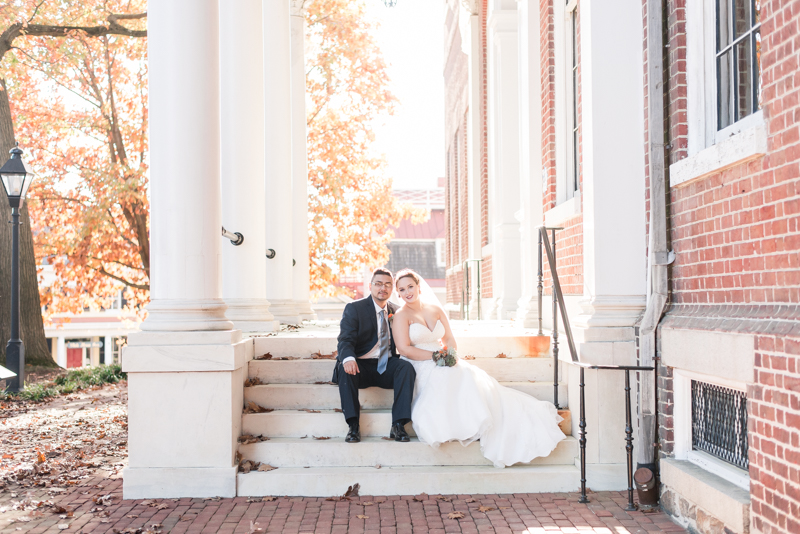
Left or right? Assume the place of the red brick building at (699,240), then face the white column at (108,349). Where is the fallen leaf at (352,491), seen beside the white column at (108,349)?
left

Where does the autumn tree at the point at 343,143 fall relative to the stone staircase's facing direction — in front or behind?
behind

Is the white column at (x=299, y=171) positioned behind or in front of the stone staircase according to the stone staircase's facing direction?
behind

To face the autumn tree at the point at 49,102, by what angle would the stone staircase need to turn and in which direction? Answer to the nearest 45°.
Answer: approximately 135° to its right

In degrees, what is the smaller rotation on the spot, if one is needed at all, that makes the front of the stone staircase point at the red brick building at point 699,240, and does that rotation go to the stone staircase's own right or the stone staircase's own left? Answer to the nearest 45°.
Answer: approximately 90° to the stone staircase's own left

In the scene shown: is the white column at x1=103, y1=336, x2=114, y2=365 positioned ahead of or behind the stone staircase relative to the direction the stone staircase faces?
behind

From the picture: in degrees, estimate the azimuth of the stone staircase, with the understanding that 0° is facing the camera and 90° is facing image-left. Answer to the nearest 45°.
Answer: approximately 0°
